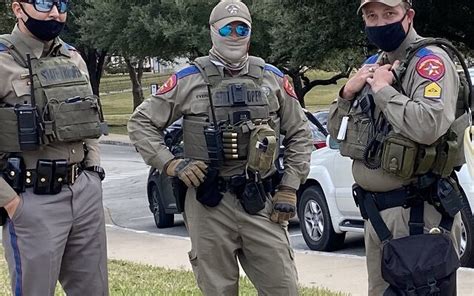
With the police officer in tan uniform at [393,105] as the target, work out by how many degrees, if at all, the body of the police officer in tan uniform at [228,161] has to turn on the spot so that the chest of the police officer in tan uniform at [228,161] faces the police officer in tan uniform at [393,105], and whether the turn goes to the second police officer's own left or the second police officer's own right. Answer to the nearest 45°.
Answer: approximately 90° to the second police officer's own left

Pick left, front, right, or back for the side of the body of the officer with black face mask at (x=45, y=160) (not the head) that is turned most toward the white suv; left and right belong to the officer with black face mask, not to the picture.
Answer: left

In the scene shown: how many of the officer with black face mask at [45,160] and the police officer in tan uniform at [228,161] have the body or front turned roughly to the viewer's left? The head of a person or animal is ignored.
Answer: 0

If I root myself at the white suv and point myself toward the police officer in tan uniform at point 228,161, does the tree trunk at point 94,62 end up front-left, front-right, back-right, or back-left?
back-right

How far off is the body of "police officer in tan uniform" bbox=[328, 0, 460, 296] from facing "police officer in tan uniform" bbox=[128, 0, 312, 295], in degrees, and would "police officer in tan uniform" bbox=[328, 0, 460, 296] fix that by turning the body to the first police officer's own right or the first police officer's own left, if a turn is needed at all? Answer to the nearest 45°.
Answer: approximately 45° to the first police officer's own right

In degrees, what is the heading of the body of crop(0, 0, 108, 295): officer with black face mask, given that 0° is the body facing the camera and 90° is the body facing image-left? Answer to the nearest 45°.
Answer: approximately 315°

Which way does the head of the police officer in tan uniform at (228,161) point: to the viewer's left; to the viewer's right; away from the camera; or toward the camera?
toward the camera

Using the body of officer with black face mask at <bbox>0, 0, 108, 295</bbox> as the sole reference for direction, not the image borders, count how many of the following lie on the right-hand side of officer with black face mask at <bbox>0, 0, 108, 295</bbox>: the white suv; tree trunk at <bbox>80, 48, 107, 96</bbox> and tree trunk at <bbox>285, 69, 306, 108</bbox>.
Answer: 0

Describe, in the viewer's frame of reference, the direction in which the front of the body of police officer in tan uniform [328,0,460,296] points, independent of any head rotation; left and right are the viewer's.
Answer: facing the viewer and to the left of the viewer

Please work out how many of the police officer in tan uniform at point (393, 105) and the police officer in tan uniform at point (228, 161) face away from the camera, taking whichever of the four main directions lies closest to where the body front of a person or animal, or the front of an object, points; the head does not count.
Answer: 0

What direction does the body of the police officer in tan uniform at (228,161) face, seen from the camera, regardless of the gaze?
toward the camera

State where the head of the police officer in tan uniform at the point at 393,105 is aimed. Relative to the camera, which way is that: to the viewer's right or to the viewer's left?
to the viewer's left

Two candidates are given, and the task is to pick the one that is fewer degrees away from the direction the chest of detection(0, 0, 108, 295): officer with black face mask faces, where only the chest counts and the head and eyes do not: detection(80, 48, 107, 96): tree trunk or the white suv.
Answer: the white suv

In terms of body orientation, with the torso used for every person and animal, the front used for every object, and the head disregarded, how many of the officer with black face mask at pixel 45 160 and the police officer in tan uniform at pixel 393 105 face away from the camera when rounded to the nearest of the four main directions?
0

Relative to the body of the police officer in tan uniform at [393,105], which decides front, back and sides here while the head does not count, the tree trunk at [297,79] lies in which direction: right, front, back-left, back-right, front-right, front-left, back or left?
back-right

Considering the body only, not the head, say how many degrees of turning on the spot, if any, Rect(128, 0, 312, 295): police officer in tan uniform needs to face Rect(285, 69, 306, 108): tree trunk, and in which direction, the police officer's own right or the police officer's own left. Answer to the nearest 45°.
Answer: approximately 180°

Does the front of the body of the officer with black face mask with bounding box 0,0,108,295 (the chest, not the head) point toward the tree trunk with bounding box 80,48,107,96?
no
